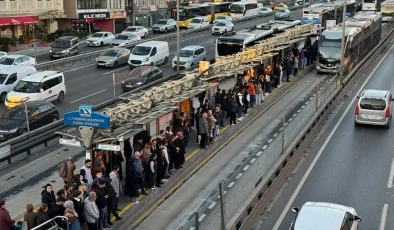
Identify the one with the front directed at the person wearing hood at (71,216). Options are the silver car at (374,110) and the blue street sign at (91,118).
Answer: the blue street sign

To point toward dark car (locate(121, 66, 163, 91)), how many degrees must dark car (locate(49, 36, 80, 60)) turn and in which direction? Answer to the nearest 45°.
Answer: approximately 45° to its left

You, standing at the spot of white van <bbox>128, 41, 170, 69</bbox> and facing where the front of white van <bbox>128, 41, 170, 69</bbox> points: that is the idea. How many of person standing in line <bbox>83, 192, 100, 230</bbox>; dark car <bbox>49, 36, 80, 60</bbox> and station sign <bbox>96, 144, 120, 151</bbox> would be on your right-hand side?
1

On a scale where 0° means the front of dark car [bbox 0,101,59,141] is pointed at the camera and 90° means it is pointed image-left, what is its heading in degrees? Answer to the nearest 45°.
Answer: approximately 45°

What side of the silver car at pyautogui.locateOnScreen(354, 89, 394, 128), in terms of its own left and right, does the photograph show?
back

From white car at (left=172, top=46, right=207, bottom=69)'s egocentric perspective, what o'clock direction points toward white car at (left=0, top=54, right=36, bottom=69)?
white car at (left=0, top=54, right=36, bottom=69) is roughly at 1 o'clock from white car at (left=172, top=46, right=207, bottom=69).

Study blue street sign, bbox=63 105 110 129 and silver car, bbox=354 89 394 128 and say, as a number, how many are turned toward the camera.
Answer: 1

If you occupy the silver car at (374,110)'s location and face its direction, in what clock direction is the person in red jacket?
The person in red jacket is roughly at 7 o'clock from the silver car.

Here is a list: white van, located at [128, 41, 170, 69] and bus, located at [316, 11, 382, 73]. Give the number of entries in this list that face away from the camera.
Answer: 0

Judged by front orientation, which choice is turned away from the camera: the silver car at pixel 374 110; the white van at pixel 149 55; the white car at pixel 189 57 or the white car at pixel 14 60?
the silver car

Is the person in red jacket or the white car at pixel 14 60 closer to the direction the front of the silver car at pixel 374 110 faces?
the white car

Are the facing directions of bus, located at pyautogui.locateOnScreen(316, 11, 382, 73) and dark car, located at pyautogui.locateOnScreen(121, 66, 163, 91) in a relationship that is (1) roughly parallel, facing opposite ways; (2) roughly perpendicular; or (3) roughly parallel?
roughly parallel

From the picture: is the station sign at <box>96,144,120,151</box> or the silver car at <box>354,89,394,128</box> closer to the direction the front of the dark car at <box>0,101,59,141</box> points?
the station sign

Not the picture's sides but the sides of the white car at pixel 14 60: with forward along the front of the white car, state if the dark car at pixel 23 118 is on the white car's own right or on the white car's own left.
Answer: on the white car's own left

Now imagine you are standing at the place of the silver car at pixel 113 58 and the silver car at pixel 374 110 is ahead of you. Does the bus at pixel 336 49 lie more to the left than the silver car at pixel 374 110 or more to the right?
left

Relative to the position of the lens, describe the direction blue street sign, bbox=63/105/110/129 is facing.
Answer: facing the viewer

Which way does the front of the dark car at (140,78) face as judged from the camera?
facing the viewer and to the left of the viewer

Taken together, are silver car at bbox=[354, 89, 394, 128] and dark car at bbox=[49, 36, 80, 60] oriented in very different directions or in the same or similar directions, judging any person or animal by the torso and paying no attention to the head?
very different directions

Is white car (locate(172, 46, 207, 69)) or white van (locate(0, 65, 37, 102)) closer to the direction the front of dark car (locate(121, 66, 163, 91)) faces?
the white van

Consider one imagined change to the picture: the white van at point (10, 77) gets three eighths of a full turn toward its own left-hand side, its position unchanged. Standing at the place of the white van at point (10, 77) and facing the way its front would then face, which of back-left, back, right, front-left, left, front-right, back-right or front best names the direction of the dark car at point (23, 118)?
right
